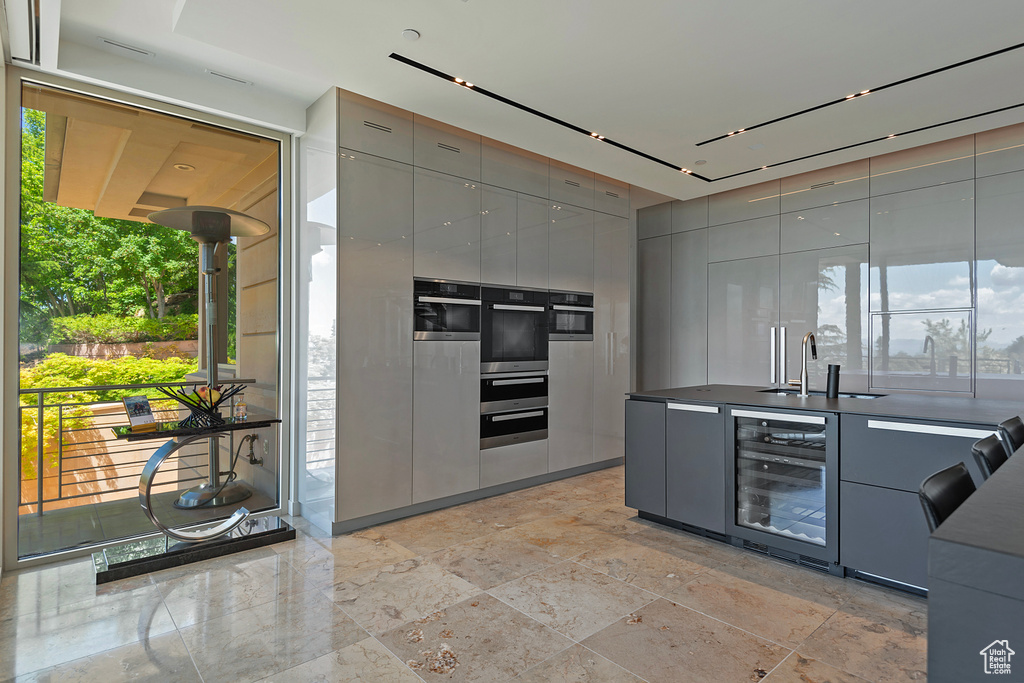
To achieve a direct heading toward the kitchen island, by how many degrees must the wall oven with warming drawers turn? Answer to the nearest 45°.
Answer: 0° — it already faces it

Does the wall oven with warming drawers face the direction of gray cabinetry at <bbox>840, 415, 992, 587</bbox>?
yes

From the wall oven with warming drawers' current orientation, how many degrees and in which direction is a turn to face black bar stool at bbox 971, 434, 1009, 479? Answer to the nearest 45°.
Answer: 0° — it already faces it

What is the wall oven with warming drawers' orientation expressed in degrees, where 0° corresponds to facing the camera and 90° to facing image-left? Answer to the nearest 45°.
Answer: approximately 315°

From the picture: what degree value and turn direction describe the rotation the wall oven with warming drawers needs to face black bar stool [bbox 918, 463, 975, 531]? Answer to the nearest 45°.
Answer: approximately 45° to its right

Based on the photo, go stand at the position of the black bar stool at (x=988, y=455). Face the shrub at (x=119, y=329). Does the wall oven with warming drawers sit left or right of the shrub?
right

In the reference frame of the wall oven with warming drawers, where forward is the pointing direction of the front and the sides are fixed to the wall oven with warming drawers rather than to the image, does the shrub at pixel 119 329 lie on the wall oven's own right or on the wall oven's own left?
on the wall oven's own right

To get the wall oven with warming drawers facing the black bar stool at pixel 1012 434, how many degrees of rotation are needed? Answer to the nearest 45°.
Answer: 0° — it already faces it

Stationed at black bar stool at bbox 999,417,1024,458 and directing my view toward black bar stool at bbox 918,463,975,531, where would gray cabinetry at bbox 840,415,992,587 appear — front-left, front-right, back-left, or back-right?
back-right

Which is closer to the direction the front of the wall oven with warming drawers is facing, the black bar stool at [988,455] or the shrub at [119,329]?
the black bar stool
